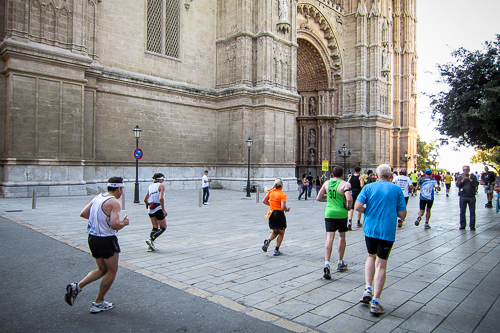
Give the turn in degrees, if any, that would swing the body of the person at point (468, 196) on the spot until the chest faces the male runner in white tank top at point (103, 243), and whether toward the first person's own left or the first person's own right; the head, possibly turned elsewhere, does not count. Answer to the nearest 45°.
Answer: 0° — they already face them

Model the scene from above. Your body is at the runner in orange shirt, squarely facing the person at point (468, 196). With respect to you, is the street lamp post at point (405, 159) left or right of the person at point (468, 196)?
left

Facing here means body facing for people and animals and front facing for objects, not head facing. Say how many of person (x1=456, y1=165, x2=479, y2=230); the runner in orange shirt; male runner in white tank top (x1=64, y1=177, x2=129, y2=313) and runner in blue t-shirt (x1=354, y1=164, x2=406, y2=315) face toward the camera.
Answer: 1

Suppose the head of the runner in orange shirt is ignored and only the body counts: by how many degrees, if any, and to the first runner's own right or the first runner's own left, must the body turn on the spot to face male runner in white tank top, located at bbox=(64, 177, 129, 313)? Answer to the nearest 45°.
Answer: approximately 180°

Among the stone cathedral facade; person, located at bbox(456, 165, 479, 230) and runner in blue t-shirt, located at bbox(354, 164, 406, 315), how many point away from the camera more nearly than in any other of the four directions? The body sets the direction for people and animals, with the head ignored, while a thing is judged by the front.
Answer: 1

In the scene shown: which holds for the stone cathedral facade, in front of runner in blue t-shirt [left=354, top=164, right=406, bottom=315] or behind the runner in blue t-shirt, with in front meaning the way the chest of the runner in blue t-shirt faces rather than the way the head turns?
in front

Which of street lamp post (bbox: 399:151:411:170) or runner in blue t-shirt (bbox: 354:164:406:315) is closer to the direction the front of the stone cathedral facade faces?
the runner in blue t-shirt

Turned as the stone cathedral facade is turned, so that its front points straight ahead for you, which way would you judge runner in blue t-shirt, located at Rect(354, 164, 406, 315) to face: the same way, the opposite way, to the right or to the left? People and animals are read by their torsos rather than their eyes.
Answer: to the left

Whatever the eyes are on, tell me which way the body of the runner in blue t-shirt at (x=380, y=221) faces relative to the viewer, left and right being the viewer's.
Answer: facing away from the viewer

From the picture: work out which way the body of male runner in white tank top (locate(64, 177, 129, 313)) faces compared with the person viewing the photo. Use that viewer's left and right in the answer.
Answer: facing away from the viewer and to the right of the viewer

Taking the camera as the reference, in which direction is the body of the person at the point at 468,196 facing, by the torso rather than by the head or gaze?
toward the camera

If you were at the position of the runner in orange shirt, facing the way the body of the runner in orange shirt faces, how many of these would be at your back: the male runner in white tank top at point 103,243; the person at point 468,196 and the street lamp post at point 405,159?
1

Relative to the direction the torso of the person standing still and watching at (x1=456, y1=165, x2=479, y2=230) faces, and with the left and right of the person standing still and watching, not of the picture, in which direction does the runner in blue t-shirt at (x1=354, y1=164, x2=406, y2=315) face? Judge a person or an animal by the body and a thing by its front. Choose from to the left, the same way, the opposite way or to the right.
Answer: the opposite way

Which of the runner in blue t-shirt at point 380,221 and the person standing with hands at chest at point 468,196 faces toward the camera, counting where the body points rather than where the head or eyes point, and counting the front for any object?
the person standing with hands at chest

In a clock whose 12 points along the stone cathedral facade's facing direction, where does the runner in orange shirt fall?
The runner in orange shirt is roughly at 1 o'clock from the stone cathedral facade.

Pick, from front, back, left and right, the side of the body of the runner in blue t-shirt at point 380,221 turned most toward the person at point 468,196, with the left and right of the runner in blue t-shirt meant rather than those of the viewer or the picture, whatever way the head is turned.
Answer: front

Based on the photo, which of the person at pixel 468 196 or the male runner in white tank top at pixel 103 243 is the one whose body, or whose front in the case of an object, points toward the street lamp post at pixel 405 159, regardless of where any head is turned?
the male runner in white tank top

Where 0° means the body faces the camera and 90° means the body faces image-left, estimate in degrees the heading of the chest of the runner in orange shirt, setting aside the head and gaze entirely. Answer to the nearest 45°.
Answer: approximately 225°

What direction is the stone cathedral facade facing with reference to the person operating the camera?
facing the viewer and to the right of the viewer

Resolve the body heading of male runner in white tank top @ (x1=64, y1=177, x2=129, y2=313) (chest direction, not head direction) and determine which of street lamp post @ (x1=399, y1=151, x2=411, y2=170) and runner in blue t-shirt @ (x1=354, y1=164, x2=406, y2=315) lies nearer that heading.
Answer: the street lamp post

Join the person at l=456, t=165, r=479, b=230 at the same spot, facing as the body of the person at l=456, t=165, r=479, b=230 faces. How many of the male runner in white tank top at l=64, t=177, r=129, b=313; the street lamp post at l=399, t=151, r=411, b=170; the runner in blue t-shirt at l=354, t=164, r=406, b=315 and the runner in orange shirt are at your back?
1

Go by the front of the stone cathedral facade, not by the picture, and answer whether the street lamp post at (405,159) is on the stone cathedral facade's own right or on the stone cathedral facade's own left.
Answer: on the stone cathedral facade's own left

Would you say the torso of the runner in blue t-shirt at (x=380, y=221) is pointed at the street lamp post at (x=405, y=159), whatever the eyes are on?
yes
